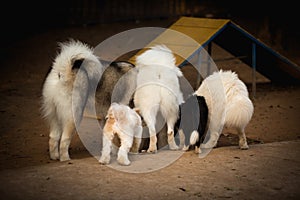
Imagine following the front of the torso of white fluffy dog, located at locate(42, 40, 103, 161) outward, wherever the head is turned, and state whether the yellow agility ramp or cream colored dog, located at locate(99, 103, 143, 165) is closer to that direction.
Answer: the yellow agility ramp

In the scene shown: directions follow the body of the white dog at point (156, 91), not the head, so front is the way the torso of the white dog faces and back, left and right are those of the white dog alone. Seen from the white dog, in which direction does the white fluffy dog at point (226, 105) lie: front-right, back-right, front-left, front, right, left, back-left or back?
right

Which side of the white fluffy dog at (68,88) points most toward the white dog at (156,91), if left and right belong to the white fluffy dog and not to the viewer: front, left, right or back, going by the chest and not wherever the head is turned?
right

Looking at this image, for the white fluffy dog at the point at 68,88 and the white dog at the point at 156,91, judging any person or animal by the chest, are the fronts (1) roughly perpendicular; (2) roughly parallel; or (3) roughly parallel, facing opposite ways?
roughly parallel

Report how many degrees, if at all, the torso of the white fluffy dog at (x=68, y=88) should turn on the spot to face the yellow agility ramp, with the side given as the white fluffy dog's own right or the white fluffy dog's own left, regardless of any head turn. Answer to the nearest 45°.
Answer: approximately 45° to the white fluffy dog's own right

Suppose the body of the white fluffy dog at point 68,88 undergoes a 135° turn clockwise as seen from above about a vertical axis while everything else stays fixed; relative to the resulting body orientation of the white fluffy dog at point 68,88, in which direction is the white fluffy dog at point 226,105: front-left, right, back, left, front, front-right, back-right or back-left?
front-left

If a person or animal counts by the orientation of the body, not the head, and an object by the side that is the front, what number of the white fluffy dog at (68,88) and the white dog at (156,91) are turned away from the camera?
2

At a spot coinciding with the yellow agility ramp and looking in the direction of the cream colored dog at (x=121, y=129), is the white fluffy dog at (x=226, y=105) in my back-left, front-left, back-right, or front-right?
front-left

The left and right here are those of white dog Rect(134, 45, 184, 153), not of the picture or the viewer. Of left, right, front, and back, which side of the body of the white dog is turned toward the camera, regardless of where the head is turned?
back

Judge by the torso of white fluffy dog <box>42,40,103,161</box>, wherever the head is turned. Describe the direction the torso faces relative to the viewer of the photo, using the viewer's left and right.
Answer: facing away from the viewer

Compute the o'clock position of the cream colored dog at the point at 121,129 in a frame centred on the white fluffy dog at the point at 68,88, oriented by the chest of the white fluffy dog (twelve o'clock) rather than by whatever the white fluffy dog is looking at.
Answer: The cream colored dog is roughly at 4 o'clock from the white fluffy dog.

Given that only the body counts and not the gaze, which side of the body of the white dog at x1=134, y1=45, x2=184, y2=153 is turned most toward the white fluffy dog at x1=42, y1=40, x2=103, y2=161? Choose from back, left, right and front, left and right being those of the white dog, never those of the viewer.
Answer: left
